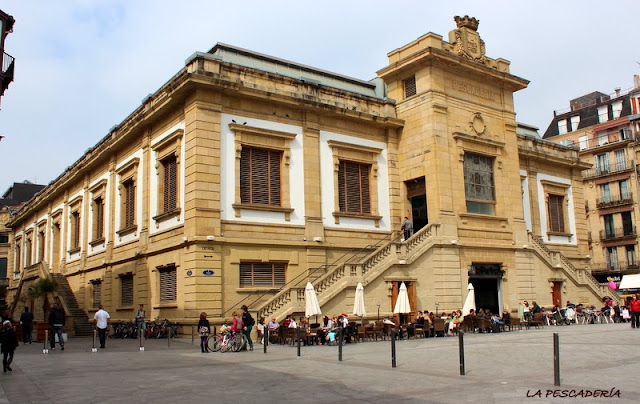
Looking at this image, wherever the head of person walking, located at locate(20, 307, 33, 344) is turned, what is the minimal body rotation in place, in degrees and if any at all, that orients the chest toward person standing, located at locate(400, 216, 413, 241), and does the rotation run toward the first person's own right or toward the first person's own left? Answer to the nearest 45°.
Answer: approximately 90° to the first person's own right

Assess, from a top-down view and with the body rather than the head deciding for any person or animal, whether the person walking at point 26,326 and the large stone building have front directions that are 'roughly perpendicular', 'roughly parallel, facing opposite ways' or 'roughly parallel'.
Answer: roughly parallel, facing opposite ways

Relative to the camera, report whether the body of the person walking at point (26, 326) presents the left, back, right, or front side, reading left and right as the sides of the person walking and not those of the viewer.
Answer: back

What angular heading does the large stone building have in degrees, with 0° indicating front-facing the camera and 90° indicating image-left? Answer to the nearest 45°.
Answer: approximately 315°

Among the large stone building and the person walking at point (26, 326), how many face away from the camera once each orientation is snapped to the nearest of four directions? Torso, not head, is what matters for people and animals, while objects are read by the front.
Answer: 1

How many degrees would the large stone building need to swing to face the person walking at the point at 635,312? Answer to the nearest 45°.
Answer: approximately 45° to its left

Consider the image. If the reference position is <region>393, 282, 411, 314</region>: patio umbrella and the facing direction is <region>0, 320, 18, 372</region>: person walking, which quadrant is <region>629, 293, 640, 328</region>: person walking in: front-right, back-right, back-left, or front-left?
back-left

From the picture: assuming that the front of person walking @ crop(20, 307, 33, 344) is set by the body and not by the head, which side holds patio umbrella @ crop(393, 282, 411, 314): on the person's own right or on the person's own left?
on the person's own right

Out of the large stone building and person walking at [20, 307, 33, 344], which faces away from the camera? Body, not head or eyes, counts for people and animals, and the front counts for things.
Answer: the person walking
